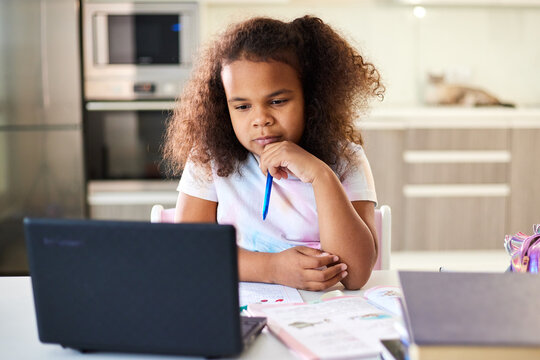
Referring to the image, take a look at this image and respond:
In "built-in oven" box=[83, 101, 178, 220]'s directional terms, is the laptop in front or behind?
in front

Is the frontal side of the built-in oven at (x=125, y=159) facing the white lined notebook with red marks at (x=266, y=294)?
yes

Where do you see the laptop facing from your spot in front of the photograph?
facing away from the viewer and to the right of the viewer

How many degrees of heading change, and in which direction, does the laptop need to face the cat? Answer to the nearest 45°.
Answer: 0° — it already faces it

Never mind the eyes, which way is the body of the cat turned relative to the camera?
to the viewer's left

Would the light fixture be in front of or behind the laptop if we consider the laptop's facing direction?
in front

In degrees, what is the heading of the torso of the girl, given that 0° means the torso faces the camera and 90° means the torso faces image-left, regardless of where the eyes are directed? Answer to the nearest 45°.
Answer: approximately 0°

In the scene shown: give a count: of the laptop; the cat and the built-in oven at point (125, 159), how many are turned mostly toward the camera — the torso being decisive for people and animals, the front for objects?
1

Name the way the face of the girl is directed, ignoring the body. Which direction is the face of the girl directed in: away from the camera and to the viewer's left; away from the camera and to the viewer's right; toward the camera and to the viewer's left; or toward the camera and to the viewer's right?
toward the camera and to the viewer's left

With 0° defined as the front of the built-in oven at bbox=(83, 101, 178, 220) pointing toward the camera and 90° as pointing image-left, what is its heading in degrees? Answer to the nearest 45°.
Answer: approximately 0°

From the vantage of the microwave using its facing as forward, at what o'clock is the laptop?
The laptop is roughly at 12 o'clock from the microwave.
